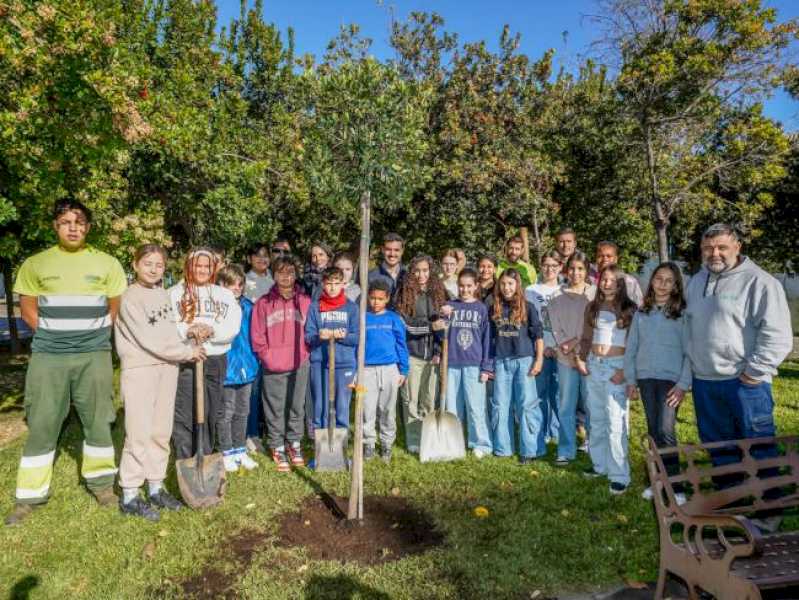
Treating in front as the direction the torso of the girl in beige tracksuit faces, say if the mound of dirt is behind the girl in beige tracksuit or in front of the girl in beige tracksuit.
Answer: in front

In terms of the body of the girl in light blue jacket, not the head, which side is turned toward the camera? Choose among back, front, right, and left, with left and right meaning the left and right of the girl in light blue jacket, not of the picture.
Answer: front

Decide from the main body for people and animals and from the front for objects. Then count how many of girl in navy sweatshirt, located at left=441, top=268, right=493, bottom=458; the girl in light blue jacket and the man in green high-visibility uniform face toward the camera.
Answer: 3

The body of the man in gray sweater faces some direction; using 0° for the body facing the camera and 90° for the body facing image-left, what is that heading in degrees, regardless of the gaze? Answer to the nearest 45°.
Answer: approximately 45°

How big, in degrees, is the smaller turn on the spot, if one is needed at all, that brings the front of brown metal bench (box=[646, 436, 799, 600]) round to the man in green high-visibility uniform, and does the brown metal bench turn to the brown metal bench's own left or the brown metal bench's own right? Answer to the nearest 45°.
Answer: approximately 135° to the brown metal bench's own right
